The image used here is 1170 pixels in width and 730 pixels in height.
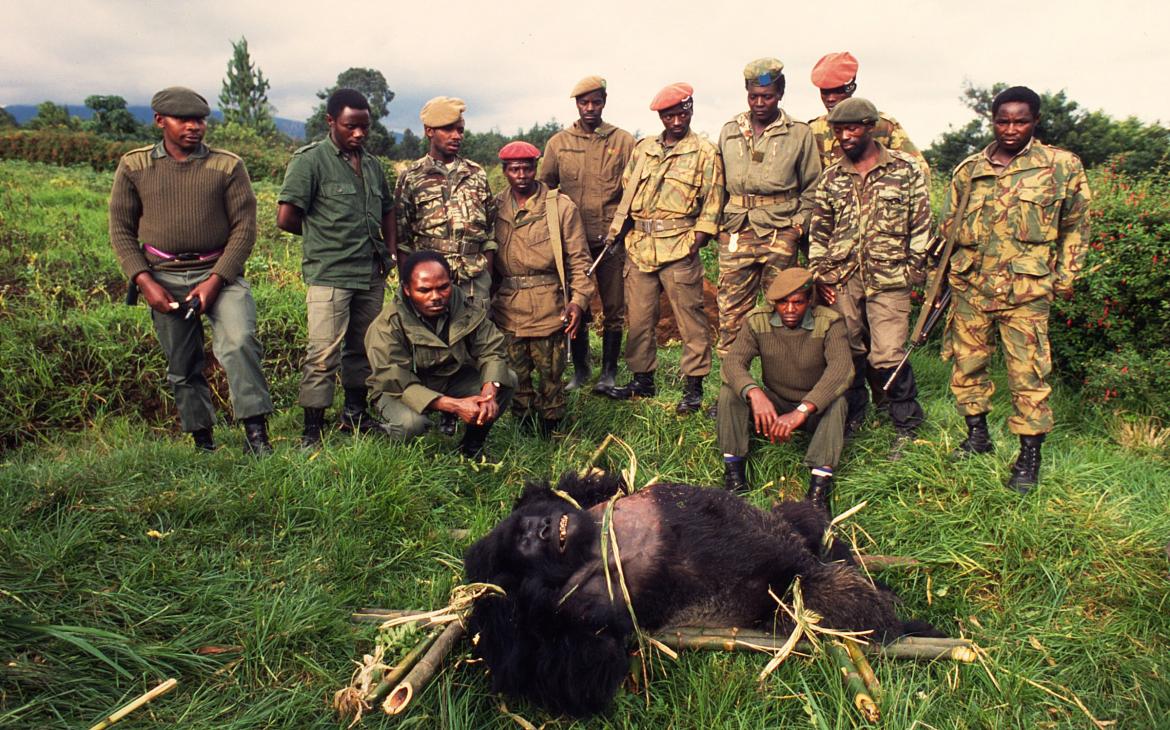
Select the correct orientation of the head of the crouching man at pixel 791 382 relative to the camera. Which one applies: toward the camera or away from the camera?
toward the camera

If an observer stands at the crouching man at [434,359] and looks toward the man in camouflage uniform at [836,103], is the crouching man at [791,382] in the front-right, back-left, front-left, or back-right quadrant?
front-right

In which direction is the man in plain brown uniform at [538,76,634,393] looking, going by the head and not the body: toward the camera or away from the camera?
toward the camera

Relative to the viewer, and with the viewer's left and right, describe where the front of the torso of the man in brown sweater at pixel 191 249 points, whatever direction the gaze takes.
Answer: facing the viewer

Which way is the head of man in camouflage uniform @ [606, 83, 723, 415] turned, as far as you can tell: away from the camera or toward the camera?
toward the camera

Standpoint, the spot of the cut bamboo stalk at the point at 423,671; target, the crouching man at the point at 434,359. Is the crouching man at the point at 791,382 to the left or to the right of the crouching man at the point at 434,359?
right

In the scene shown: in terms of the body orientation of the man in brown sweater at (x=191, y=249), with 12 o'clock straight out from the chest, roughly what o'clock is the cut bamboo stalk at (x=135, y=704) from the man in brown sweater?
The cut bamboo stalk is roughly at 12 o'clock from the man in brown sweater.

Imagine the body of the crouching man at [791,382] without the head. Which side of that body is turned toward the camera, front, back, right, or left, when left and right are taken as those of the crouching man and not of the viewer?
front

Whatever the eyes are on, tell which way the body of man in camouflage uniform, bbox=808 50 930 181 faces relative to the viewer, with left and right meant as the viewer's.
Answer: facing the viewer and to the left of the viewer

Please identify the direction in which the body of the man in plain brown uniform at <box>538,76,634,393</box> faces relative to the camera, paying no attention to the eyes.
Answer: toward the camera

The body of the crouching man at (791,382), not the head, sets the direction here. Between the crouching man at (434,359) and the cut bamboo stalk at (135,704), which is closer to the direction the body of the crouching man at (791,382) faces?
the cut bamboo stalk

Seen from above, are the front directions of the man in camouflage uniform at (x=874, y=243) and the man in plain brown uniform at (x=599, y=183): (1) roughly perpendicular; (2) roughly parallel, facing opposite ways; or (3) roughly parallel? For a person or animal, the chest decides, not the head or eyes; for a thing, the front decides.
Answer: roughly parallel
